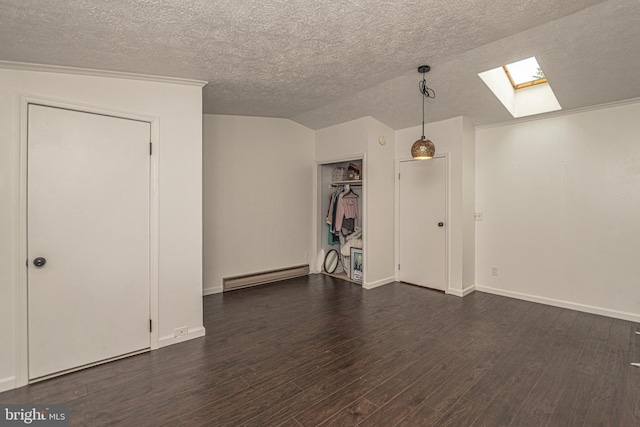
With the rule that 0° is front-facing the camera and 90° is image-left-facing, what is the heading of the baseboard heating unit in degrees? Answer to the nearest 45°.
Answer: approximately 315°

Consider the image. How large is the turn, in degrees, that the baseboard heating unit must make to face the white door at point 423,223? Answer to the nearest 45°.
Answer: approximately 45° to its left
